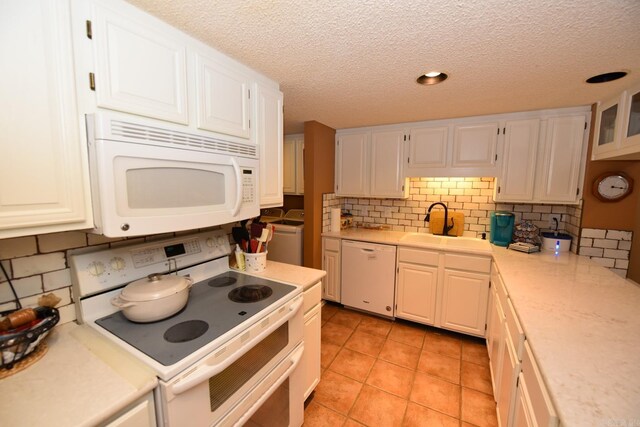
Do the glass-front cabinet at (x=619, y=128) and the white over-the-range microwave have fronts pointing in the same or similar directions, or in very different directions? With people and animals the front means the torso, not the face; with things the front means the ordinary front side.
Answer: very different directions

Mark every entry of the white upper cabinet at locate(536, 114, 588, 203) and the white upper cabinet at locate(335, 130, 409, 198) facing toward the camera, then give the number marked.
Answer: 2

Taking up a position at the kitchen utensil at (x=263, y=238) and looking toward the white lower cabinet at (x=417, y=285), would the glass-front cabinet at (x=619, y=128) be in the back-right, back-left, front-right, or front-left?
front-right

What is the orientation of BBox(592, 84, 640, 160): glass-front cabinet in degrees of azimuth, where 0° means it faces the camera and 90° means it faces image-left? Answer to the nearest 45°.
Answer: approximately 45°

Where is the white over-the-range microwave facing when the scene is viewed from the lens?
facing the viewer and to the right of the viewer

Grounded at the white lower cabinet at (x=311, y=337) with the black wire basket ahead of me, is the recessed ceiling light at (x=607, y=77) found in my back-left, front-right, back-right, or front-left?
back-left

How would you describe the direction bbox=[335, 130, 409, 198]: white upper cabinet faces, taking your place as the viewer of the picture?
facing the viewer

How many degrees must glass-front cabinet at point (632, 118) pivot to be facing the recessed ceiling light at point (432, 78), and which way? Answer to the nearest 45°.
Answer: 0° — it already faces it

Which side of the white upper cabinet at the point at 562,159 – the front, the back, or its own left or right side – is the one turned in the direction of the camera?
front

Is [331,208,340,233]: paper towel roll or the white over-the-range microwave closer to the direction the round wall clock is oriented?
the white over-the-range microwave

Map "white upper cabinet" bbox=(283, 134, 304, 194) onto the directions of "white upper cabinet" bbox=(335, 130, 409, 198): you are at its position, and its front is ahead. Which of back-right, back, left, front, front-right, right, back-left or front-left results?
right

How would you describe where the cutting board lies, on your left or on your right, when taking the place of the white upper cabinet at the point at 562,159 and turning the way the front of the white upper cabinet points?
on your right
